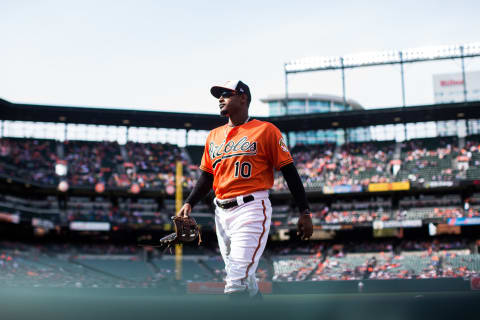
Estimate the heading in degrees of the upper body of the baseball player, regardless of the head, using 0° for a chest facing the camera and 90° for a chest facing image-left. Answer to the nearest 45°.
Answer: approximately 45°
